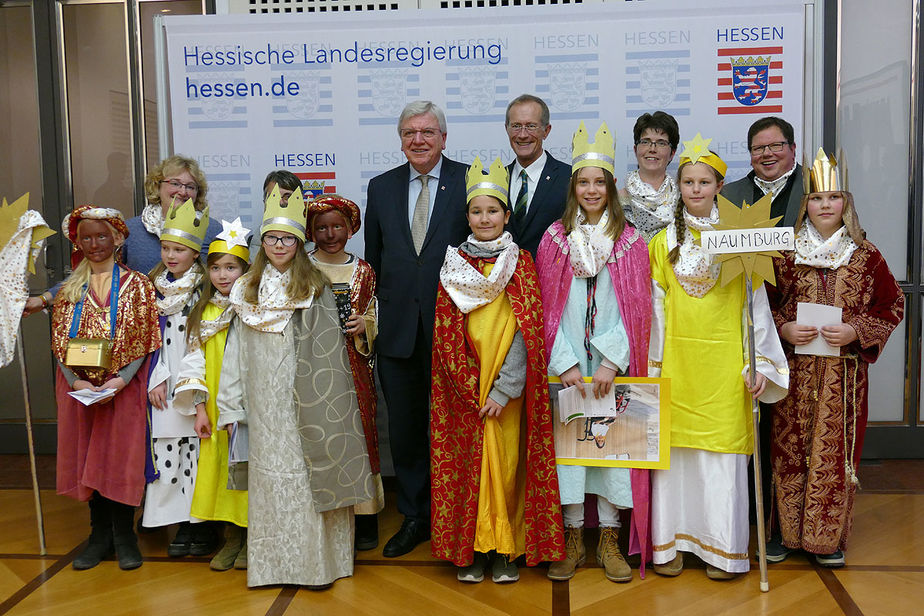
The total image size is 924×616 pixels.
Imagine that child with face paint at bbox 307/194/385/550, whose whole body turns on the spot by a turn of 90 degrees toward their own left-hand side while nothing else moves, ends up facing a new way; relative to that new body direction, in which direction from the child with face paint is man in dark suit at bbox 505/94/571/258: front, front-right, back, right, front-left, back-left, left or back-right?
front

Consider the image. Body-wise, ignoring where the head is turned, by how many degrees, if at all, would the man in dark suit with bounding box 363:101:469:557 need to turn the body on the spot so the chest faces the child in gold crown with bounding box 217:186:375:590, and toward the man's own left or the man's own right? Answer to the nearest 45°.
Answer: approximately 45° to the man's own right

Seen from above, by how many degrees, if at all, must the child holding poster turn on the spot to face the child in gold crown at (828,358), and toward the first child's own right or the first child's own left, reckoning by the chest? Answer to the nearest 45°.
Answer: approximately 90° to the first child's own left

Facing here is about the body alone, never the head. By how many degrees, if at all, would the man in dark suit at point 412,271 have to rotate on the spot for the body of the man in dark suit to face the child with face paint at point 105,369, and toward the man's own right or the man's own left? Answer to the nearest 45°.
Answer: approximately 90° to the man's own right

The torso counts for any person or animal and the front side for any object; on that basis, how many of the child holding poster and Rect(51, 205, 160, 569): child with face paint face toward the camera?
2

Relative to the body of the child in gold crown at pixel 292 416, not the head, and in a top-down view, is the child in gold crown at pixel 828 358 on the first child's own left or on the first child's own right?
on the first child's own left

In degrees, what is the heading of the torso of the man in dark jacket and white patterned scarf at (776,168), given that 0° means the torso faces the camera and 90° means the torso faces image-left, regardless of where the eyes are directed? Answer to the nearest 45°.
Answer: approximately 45°

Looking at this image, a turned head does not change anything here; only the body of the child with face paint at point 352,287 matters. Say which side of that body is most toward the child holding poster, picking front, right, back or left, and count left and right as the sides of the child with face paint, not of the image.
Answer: left

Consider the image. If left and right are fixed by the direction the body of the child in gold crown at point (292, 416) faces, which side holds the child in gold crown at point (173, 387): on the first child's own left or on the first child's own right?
on the first child's own right

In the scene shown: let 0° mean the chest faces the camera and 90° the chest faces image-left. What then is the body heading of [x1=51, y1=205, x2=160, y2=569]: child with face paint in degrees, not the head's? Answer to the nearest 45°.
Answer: approximately 0°
